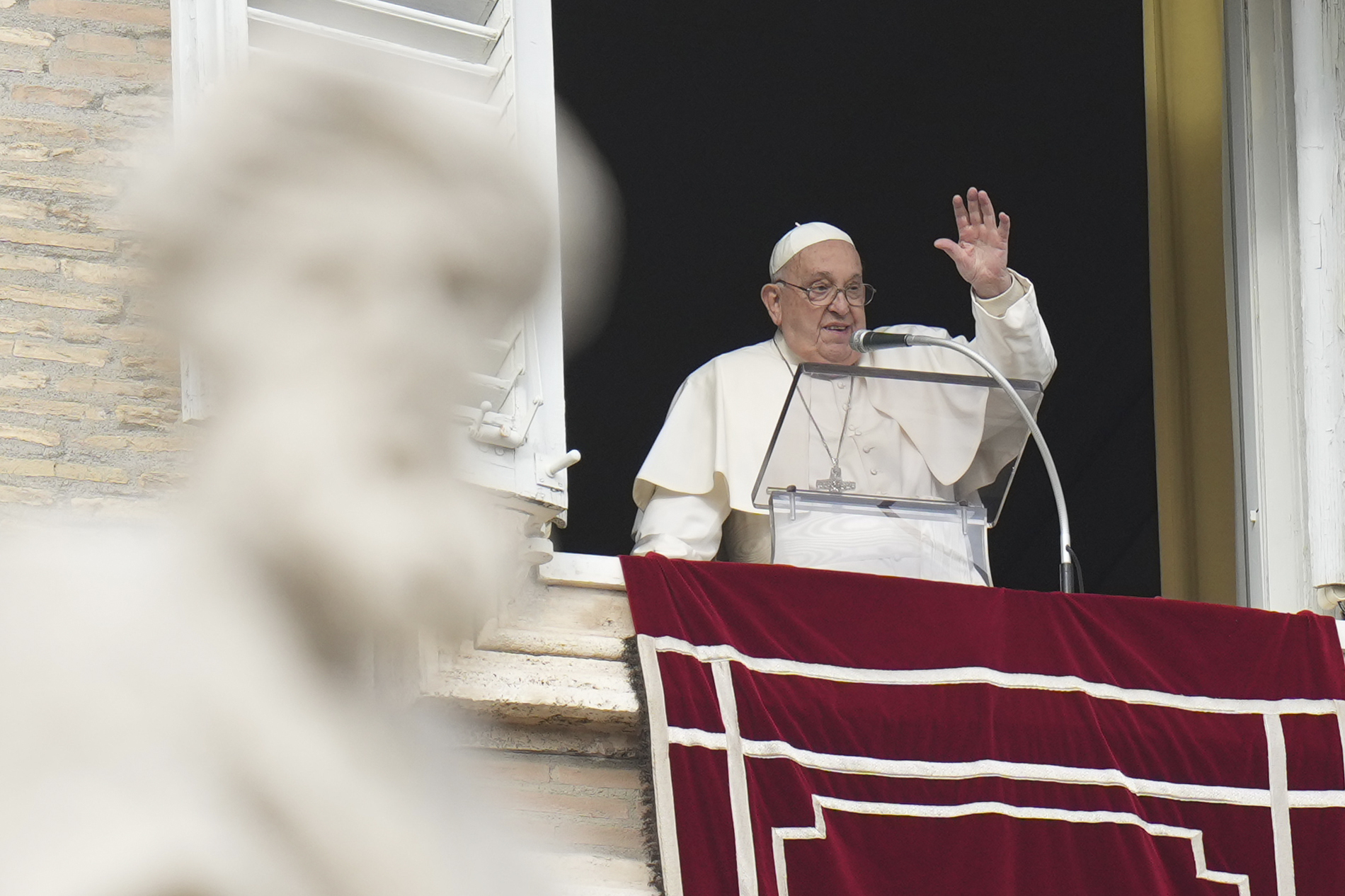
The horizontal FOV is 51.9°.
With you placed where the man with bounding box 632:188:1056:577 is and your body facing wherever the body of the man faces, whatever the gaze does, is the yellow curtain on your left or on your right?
on your left

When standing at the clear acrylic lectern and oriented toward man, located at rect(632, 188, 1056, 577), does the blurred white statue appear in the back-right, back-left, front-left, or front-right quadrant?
back-left

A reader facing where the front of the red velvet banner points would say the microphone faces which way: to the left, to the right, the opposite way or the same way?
to the right

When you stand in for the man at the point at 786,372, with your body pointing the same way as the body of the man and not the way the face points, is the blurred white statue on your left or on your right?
on your right

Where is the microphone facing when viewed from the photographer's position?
facing to the left of the viewer
